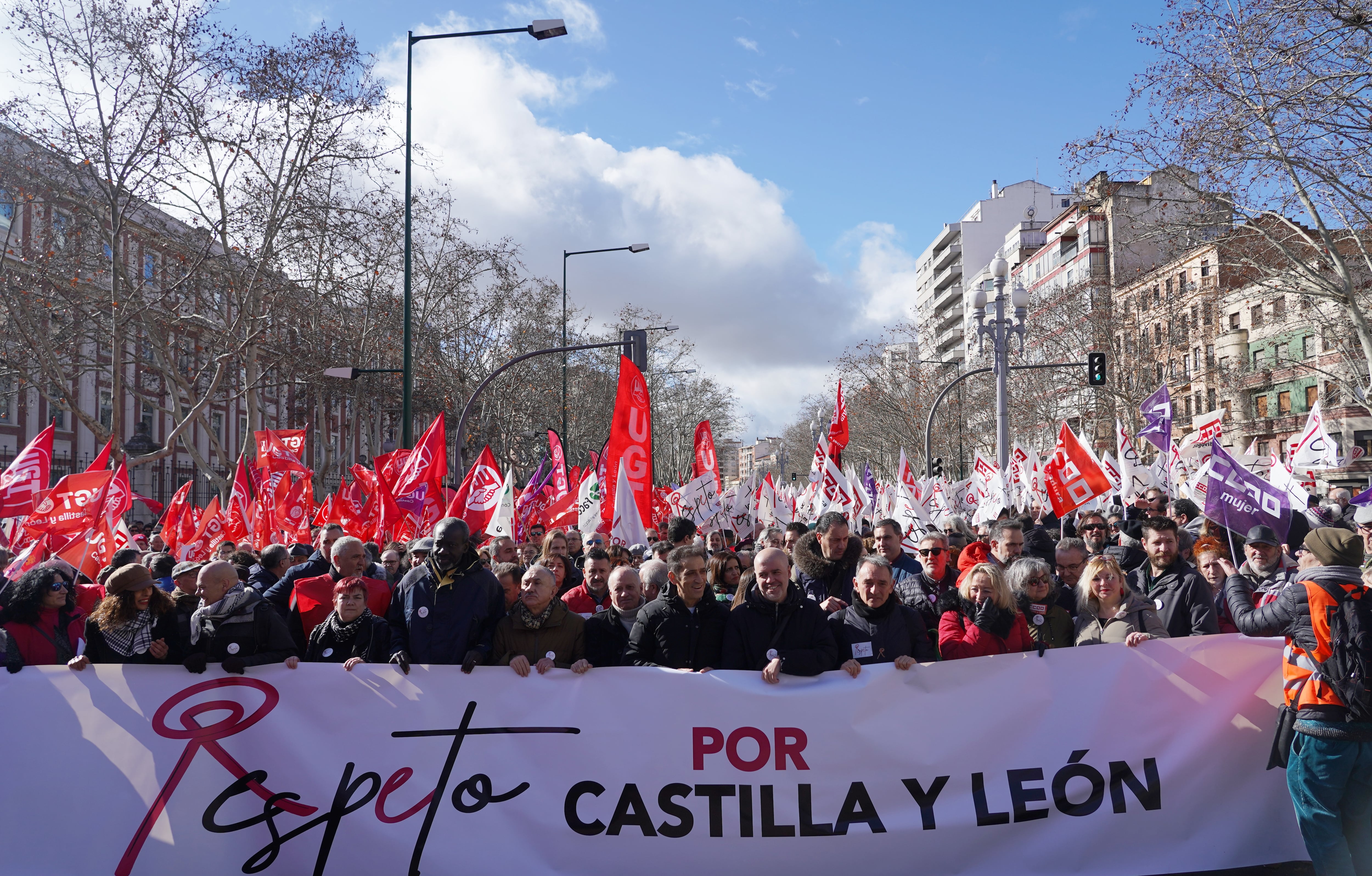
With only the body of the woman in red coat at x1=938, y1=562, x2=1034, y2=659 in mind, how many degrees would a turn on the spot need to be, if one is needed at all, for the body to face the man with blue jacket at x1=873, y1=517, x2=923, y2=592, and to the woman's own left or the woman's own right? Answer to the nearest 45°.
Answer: approximately 180°

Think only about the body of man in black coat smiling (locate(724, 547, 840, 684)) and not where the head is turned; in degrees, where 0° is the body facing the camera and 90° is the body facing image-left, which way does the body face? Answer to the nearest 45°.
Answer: approximately 0°

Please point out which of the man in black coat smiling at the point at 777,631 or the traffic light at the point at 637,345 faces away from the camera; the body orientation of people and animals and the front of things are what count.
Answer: the traffic light

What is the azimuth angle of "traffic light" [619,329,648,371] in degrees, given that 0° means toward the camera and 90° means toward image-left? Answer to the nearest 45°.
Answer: approximately 180°

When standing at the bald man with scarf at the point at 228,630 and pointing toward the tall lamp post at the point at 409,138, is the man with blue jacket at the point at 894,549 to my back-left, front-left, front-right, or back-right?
front-right

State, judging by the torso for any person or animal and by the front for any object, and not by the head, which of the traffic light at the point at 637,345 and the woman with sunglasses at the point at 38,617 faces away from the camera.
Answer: the traffic light

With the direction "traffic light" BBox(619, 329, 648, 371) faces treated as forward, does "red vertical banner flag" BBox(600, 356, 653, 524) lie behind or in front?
behind

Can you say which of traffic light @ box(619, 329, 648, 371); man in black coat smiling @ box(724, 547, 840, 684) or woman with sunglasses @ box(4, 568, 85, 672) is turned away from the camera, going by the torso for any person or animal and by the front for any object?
the traffic light

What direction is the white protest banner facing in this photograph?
toward the camera
